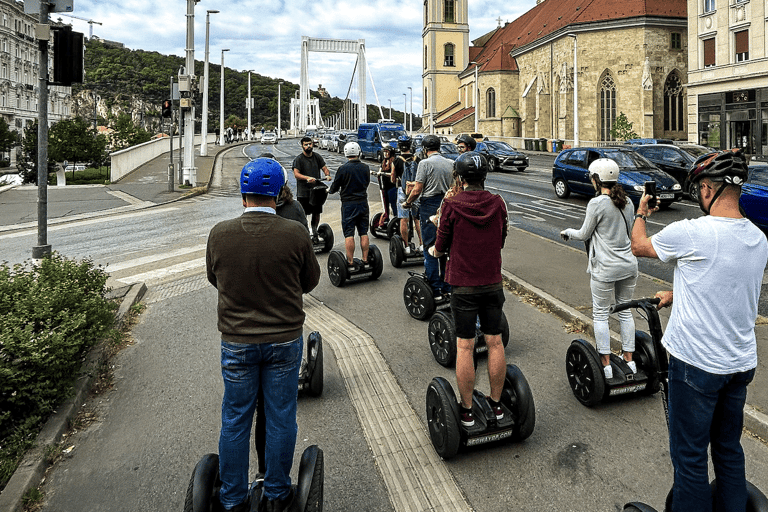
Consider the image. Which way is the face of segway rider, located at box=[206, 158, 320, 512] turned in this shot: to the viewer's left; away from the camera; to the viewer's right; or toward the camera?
away from the camera

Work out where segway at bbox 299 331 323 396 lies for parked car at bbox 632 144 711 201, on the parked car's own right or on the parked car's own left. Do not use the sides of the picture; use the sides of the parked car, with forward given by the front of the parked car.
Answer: on the parked car's own right

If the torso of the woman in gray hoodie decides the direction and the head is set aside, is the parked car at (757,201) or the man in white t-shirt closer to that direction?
the parked car

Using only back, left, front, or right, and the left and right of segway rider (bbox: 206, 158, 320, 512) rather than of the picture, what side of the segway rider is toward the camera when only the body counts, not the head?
back

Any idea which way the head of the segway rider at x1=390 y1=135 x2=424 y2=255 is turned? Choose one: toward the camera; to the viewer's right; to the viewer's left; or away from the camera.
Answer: away from the camera

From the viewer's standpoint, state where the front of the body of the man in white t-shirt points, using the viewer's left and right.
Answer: facing away from the viewer and to the left of the viewer

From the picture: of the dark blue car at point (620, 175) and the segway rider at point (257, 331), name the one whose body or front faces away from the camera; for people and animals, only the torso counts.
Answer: the segway rider

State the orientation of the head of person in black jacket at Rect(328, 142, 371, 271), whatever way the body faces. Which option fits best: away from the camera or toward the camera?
away from the camera
